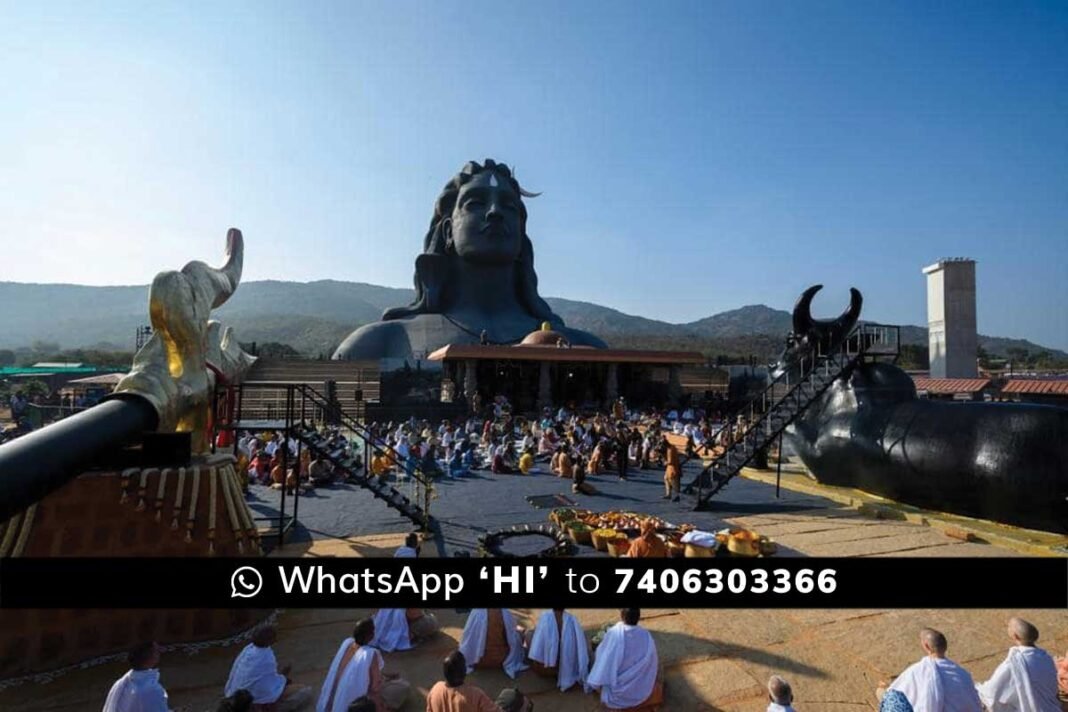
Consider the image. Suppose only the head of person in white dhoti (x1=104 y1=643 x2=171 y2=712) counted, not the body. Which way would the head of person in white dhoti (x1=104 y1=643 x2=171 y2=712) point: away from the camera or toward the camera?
away from the camera

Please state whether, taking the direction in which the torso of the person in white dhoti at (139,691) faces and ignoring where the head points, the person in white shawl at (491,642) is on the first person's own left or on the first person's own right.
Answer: on the first person's own right

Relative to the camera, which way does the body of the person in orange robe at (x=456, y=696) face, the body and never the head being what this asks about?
away from the camera

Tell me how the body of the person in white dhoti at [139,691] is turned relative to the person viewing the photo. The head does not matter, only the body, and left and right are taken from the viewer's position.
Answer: facing away from the viewer

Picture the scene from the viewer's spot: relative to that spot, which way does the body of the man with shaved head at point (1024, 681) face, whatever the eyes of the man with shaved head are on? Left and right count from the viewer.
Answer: facing away from the viewer and to the left of the viewer

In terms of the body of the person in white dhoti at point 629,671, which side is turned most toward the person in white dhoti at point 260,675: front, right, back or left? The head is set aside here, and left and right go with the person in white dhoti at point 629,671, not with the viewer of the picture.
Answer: left

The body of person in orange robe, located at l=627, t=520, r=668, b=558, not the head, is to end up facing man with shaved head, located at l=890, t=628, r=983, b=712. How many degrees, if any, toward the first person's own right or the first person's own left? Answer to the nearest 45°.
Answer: approximately 135° to the first person's own right

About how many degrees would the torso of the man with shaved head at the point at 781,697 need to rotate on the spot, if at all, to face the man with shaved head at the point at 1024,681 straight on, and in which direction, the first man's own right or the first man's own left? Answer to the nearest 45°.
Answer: approximately 45° to the first man's own right

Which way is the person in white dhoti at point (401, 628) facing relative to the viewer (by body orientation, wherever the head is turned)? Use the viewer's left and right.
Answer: facing away from the viewer and to the right of the viewer

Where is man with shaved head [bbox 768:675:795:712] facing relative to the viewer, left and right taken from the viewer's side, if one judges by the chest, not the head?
facing away from the viewer
